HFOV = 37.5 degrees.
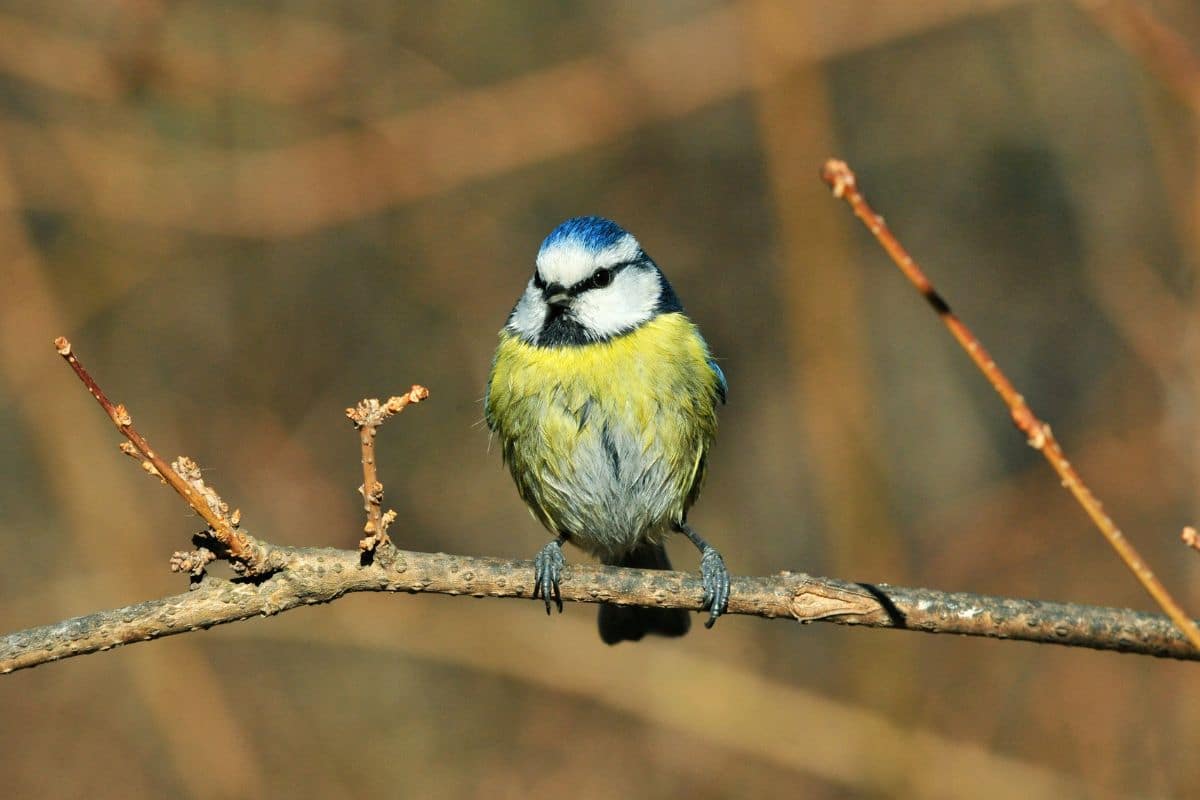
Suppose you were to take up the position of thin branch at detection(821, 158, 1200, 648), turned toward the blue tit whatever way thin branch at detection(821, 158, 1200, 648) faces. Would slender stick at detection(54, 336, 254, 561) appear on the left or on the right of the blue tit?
left

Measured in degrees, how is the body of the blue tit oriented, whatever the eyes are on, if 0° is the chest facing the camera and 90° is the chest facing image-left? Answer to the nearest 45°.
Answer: approximately 0°
